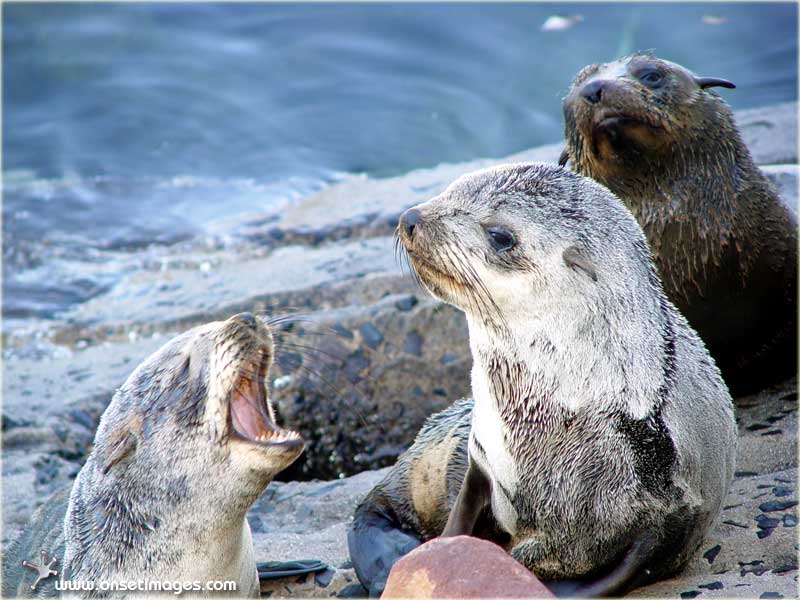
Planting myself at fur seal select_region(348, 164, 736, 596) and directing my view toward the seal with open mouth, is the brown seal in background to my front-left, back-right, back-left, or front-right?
back-right

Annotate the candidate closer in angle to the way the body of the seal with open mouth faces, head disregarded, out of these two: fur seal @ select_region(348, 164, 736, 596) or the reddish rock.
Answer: the fur seal

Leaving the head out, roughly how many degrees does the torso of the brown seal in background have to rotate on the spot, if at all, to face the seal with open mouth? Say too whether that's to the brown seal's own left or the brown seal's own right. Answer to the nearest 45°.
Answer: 0° — it already faces it

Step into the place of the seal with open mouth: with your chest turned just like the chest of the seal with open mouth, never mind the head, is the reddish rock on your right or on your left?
on your right

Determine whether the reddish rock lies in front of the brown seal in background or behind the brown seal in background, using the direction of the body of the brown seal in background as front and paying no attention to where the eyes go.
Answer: in front

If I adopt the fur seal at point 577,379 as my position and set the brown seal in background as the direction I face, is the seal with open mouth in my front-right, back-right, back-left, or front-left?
back-left

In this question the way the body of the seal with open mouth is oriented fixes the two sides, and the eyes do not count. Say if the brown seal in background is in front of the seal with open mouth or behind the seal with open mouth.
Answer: in front

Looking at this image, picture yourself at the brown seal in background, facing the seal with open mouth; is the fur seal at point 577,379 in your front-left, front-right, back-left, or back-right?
front-left

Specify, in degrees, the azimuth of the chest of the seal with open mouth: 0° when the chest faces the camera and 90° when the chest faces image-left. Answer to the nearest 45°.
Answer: approximately 270°

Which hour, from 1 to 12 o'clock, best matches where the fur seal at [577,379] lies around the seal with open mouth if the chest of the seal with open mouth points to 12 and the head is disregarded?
The fur seal is roughly at 12 o'clock from the seal with open mouth.

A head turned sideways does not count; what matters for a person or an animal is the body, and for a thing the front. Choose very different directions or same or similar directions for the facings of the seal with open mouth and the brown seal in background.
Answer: very different directions
